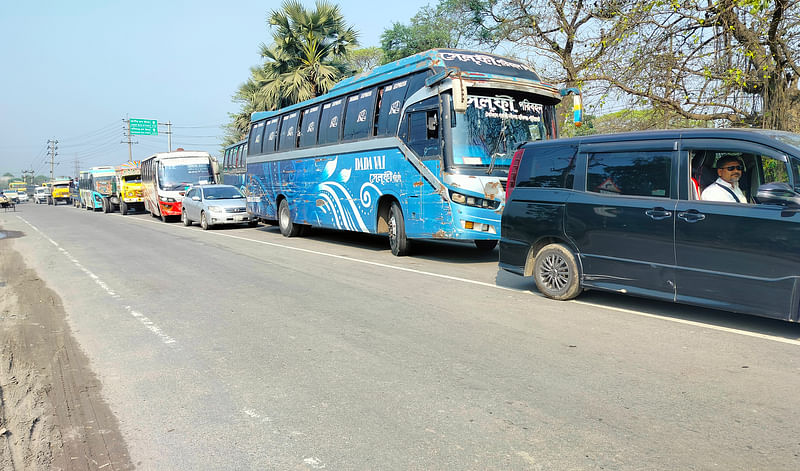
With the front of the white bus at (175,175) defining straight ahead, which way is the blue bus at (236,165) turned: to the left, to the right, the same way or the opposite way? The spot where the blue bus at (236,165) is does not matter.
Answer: the same way

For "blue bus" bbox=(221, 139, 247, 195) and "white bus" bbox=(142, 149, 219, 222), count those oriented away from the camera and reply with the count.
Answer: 0

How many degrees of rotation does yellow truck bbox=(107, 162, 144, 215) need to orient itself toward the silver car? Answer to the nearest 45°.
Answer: approximately 45° to its right

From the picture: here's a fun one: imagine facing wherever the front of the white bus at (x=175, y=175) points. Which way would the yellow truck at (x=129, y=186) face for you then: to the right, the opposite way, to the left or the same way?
the same way

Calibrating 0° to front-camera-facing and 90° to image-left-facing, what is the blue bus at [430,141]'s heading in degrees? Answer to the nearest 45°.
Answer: approximately 315°

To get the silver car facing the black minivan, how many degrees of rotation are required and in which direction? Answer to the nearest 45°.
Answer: approximately 45° to its right

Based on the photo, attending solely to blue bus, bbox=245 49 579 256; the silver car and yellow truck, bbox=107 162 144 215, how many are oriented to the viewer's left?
0

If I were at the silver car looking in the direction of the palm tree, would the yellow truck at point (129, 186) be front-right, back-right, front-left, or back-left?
front-left

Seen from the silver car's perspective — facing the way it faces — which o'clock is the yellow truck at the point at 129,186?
The yellow truck is roughly at 7 o'clock from the silver car.

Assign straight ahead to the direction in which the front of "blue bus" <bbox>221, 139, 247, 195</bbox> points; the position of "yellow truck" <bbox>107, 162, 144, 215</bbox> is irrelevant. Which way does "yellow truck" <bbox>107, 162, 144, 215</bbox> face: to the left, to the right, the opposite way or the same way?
the same way

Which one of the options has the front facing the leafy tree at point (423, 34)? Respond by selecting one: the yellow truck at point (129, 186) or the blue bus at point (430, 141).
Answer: the yellow truck

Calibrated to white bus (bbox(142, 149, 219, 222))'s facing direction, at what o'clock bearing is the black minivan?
The black minivan is roughly at 1 o'clock from the white bus.

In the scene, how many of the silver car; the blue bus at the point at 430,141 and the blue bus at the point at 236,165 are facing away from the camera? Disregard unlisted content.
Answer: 0

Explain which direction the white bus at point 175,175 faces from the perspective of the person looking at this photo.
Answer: facing the viewer and to the right of the viewer

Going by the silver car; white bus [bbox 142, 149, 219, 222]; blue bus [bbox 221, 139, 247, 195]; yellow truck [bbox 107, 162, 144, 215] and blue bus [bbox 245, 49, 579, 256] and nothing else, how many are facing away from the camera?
0

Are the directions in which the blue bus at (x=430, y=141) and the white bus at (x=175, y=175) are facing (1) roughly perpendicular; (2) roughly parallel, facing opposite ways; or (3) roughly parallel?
roughly parallel

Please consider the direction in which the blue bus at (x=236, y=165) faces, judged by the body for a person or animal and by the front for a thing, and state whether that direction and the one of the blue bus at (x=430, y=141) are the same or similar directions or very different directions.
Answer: same or similar directions

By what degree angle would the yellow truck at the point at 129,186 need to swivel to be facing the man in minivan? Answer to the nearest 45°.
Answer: approximately 45° to its right
